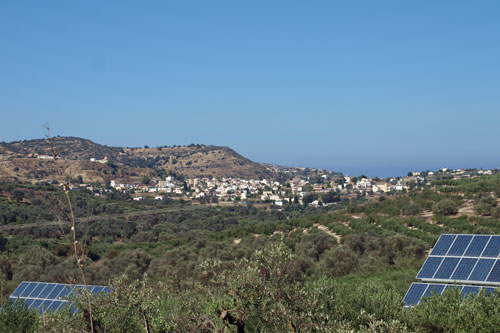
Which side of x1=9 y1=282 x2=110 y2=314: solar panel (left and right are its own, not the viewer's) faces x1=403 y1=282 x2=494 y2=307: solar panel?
left

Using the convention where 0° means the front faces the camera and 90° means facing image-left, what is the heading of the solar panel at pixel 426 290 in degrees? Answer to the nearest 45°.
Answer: approximately 45°

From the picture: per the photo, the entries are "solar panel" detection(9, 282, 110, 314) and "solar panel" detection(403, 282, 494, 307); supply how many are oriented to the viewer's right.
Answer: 0

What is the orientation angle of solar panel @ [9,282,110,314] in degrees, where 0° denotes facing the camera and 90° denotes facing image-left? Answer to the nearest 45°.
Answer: approximately 45°

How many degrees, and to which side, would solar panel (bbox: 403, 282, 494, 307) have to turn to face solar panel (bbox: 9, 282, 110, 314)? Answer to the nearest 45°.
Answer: approximately 45° to its right
